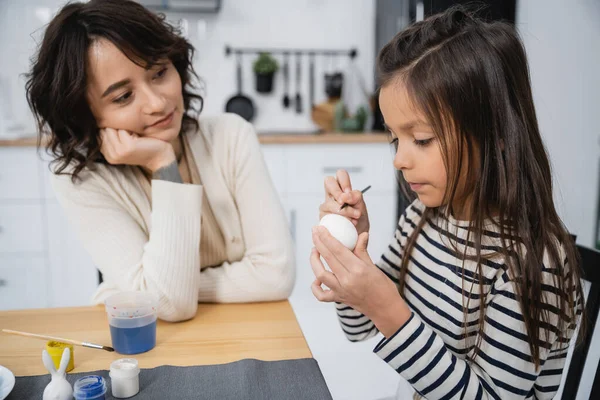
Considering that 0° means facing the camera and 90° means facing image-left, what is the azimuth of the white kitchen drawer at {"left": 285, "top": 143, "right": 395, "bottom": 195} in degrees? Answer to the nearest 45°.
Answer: approximately 0°

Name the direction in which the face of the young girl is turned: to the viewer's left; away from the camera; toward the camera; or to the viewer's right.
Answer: to the viewer's left

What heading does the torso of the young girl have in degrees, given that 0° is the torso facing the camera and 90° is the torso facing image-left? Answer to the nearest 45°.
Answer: approximately 45°

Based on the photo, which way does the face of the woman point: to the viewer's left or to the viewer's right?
to the viewer's right

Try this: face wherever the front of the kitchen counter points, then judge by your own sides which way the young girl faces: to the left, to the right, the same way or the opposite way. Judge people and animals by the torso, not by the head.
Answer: to the right

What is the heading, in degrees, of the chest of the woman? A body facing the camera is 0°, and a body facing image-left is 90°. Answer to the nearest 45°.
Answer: approximately 315°

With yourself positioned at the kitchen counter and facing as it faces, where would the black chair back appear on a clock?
The black chair back is roughly at 12 o'clock from the kitchen counter.
